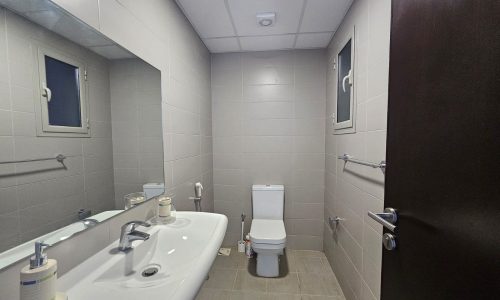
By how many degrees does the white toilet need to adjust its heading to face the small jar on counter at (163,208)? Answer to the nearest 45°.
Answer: approximately 45° to its right

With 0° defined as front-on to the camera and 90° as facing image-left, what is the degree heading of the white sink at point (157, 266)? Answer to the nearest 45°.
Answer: approximately 315°

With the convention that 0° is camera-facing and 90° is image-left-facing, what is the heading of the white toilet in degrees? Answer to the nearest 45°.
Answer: approximately 0°

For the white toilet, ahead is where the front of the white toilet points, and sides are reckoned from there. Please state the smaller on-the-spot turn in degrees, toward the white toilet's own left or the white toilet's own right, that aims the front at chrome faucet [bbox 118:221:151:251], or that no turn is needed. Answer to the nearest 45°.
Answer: approximately 45° to the white toilet's own right

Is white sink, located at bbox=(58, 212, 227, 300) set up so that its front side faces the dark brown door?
yes

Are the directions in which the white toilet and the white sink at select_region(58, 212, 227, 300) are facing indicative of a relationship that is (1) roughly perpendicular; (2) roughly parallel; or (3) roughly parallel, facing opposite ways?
roughly perpendicular
